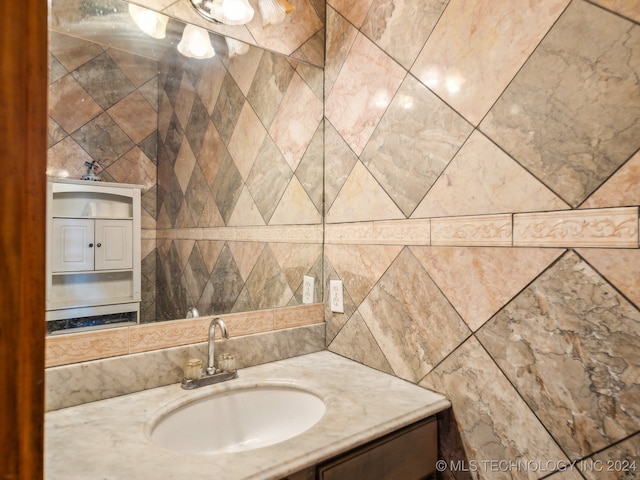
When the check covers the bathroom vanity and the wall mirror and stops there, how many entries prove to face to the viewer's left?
0

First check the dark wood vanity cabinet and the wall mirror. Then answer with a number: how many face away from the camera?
0
